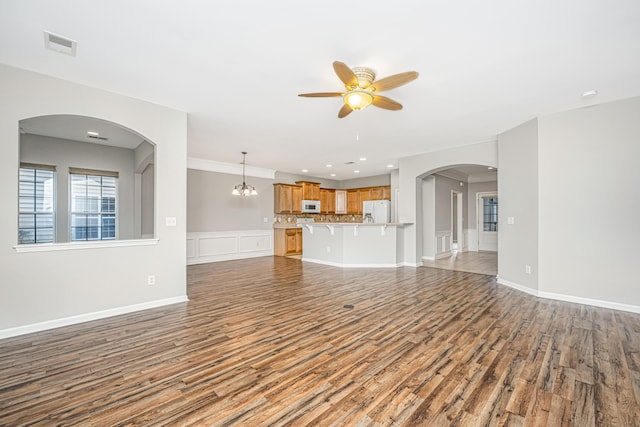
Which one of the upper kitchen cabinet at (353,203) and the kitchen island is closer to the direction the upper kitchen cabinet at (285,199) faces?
the kitchen island

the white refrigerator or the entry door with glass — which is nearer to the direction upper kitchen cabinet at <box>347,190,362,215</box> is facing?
the white refrigerator

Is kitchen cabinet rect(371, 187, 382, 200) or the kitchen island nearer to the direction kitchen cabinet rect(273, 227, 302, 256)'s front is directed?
the kitchen island

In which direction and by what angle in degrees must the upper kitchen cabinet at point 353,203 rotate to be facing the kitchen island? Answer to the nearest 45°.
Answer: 0° — it already faces it

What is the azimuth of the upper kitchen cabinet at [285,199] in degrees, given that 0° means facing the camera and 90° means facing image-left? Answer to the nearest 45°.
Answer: approximately 315°

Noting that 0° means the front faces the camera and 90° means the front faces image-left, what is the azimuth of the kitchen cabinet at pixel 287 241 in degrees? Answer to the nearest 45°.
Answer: approximately 315°
